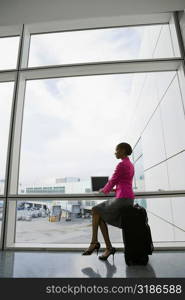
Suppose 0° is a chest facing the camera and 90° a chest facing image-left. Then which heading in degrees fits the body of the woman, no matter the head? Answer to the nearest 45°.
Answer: approximately 90°

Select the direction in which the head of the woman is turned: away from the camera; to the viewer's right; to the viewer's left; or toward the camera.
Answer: to the viewer's left
